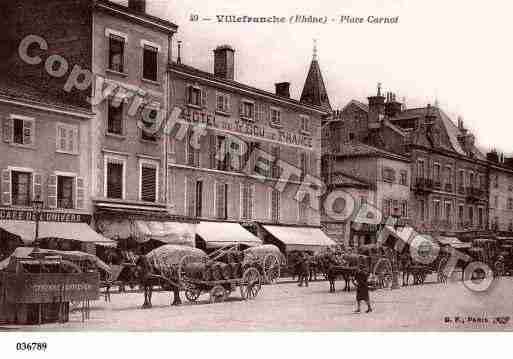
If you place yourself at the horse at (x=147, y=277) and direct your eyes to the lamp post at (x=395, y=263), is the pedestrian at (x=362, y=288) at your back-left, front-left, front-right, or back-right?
front-right

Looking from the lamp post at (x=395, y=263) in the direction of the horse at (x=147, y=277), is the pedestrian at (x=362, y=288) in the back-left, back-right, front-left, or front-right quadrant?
front-left
